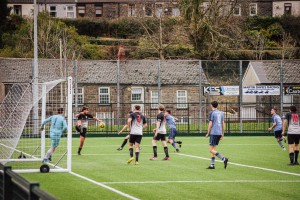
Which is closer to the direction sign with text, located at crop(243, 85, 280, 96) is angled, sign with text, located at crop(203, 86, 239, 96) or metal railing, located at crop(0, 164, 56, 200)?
the metal railing

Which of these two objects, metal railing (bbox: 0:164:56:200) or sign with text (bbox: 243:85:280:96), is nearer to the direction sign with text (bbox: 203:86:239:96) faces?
the metal railing

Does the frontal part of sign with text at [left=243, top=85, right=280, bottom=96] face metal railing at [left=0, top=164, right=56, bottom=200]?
yes

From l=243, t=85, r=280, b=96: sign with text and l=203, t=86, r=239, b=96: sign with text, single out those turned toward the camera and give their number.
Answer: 2

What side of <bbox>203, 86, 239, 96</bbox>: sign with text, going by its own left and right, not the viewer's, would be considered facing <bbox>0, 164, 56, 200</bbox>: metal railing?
front

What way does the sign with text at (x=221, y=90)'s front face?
toward the camera

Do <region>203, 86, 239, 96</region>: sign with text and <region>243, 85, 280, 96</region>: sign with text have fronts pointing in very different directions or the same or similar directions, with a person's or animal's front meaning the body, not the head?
same or similar directions

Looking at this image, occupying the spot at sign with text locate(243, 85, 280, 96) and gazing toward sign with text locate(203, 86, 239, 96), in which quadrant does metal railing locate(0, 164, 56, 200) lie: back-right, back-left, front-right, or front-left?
front-left

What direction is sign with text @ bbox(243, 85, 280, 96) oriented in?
toward the camera

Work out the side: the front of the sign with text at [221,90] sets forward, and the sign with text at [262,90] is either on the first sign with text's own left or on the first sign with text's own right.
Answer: on the first sign with text's own left

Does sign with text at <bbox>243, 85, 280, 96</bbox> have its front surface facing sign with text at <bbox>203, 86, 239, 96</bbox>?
no
